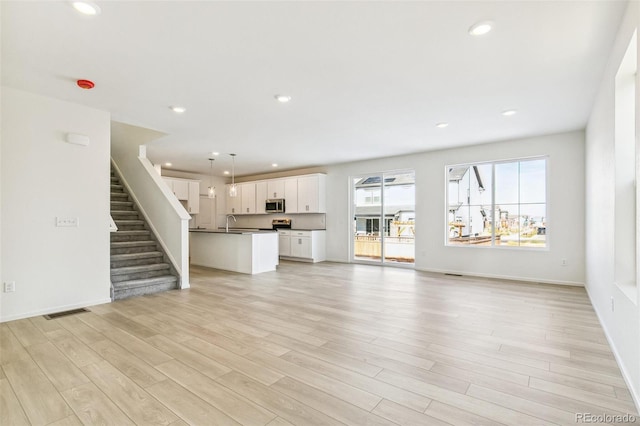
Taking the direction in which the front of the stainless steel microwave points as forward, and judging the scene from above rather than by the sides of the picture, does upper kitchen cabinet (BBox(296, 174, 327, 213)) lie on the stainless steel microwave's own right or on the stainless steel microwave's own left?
on the stainless steel microwave's own left

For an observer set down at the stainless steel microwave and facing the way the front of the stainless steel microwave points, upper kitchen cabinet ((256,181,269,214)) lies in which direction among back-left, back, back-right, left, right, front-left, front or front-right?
right

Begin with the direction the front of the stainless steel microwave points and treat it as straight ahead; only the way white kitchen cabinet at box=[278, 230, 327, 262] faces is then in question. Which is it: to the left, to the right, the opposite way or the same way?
the same way

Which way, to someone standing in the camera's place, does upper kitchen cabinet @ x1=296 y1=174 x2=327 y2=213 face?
facing the viewer and to the left of the viewer

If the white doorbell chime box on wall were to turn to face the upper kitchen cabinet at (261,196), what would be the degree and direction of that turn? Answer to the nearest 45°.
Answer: approximately 135° to its left

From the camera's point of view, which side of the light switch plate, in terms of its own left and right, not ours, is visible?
front

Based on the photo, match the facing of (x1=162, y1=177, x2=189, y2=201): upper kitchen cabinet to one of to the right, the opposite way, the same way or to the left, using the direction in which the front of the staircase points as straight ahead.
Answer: the same way

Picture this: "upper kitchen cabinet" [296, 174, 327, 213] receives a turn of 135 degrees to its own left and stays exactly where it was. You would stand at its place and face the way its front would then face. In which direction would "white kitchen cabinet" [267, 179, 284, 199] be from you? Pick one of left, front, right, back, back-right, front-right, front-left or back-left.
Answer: back-left

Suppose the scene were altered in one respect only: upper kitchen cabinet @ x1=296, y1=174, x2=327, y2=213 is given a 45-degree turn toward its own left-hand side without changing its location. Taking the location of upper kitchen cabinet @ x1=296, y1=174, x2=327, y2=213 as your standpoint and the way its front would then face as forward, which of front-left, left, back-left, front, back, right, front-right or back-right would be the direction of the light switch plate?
front-right

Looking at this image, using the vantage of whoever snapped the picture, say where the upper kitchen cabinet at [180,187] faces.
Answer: facing the viewer and to the right of the viewer

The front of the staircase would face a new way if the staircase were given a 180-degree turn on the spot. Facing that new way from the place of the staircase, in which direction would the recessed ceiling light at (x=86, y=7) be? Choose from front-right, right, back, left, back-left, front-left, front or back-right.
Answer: back-left

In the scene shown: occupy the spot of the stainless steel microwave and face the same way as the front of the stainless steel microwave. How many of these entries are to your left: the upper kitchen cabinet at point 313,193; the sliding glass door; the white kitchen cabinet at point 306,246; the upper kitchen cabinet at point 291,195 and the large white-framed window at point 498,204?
5

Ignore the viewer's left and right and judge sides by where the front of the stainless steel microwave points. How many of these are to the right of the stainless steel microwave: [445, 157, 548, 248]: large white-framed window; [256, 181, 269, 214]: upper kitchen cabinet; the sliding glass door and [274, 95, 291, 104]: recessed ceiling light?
1

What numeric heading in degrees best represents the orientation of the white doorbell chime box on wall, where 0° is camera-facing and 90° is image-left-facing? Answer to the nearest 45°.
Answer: approximately 0°
